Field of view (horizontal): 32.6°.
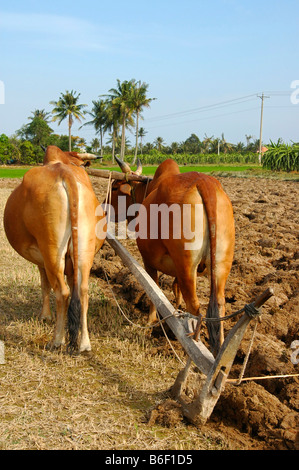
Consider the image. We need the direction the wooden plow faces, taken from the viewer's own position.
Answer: facing away from the viewer and to the left of the viewer

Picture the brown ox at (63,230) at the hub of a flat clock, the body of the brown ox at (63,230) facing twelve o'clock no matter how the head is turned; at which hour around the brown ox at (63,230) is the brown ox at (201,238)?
the brown ox at (201,238) is roughly at 4 o'clock from the brown ox at (63,230).

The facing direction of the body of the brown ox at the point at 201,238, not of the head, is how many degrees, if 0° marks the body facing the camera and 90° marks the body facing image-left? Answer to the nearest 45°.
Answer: approximately 135°

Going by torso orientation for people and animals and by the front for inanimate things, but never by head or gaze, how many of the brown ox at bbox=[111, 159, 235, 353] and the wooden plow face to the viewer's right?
0

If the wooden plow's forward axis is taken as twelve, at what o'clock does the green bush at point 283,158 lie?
The green bush is roughly at 2 o'clock from the wooden plow.

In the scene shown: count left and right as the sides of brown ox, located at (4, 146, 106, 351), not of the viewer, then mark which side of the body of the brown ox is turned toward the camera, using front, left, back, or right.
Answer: back

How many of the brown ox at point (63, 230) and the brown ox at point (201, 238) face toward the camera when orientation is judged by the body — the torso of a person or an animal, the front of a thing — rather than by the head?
0

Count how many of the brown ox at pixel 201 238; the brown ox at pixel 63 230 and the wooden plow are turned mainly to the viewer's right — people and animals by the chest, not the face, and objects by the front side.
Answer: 0

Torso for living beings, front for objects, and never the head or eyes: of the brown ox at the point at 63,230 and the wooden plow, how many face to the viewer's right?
0

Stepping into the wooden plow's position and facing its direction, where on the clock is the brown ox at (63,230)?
The brown ox is roughly at 12 o'clock from the wooden plow.
